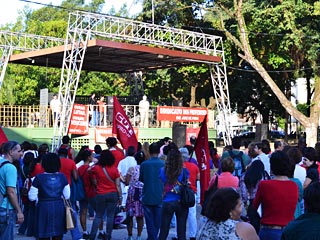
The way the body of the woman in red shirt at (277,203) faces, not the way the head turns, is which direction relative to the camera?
away from the camera

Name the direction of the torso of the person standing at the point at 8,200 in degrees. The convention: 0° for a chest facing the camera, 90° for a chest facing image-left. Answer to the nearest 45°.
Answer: approximately 270°

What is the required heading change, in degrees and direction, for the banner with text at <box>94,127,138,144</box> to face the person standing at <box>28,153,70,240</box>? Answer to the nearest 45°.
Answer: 0° — it already faces them

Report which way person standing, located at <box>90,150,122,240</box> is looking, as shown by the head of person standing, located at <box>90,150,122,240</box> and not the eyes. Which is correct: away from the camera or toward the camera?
away from the camera

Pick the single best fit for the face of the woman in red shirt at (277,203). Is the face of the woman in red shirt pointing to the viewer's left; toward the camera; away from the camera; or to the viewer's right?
away from the camera

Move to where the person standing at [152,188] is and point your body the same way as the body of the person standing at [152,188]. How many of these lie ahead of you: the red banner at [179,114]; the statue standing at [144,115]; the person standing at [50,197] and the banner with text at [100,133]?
3

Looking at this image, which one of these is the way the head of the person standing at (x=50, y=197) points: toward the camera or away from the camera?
away from the camera

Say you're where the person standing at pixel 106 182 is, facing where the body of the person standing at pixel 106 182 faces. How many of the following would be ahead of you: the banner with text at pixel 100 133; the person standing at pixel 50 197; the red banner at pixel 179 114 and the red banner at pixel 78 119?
3

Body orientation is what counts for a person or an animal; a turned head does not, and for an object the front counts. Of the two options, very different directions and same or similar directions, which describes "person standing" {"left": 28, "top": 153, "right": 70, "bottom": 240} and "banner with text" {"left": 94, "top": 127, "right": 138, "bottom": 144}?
very different directions

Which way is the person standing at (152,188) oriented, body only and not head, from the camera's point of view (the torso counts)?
away from the camera

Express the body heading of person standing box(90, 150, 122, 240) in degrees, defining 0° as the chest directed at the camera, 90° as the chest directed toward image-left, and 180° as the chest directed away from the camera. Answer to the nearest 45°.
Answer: approximately 180°

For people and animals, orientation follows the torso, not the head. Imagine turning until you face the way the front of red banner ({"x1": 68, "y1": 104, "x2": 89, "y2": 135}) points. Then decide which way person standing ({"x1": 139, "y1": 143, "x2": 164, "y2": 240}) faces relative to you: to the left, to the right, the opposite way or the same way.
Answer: the opposite way

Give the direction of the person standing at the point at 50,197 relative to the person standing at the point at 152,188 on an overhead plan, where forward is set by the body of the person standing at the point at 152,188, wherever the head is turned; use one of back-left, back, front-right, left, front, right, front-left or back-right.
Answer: back-left

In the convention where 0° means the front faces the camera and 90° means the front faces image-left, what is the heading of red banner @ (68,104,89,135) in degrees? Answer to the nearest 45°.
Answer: approximately 0°
